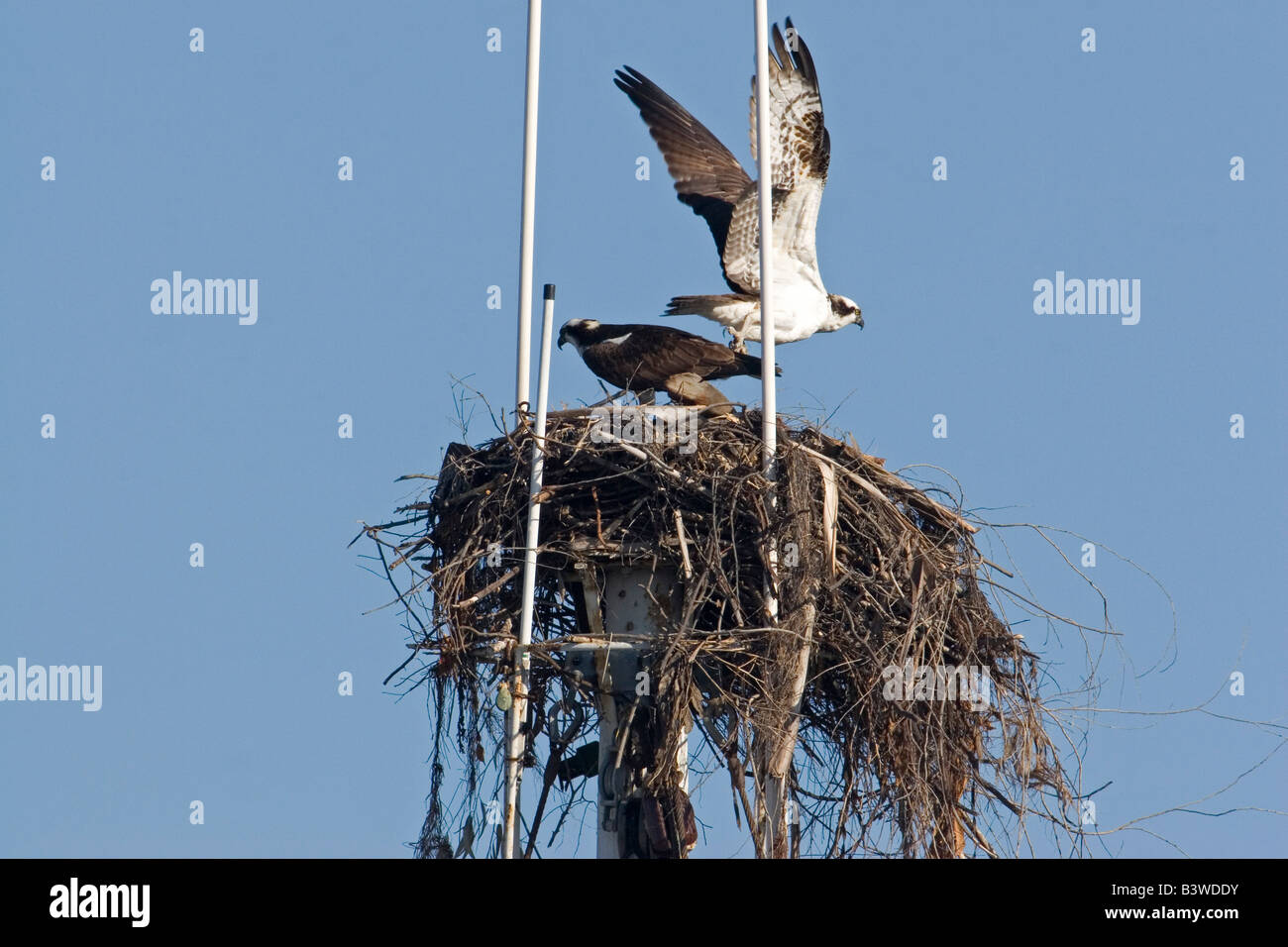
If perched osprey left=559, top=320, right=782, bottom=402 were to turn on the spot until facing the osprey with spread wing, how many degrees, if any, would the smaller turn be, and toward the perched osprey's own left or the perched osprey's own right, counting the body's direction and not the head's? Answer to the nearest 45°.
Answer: approximately 135° to the perched osprey's own right

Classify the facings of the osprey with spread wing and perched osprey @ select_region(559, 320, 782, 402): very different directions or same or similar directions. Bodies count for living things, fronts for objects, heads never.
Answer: very different directions

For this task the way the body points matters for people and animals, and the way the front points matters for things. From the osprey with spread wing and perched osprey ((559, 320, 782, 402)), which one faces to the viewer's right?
the osprey with spread wing

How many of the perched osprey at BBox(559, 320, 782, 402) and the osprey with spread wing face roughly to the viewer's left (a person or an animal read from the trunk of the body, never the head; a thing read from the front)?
1

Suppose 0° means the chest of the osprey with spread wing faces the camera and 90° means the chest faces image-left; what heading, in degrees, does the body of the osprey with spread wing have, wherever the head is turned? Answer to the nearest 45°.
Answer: approximately 270°

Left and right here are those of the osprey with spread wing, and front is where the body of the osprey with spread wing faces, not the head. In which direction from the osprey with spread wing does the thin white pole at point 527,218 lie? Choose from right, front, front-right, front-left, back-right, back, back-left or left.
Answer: back-right

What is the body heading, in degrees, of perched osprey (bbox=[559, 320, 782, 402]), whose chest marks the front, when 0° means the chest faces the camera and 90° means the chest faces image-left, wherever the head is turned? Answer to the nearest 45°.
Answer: approximately 90°
